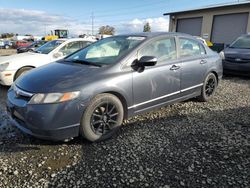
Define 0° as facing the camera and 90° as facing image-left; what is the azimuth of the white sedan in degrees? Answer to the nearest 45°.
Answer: approximately 45°

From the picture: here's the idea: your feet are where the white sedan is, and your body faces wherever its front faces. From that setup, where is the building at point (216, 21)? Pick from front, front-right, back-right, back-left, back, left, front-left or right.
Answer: back

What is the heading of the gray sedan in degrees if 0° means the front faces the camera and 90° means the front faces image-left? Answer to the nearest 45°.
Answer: approximately 45°

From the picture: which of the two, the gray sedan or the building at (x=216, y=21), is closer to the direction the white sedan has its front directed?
the gray sedan

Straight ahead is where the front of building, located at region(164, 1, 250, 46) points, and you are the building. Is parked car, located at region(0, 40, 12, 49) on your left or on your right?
on your right

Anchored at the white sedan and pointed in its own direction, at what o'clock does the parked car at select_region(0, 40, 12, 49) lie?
The parked car is roughly at 4 o'clock from the white sedan.

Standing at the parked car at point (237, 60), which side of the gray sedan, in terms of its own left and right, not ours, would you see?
back

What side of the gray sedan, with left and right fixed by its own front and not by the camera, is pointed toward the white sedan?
right
